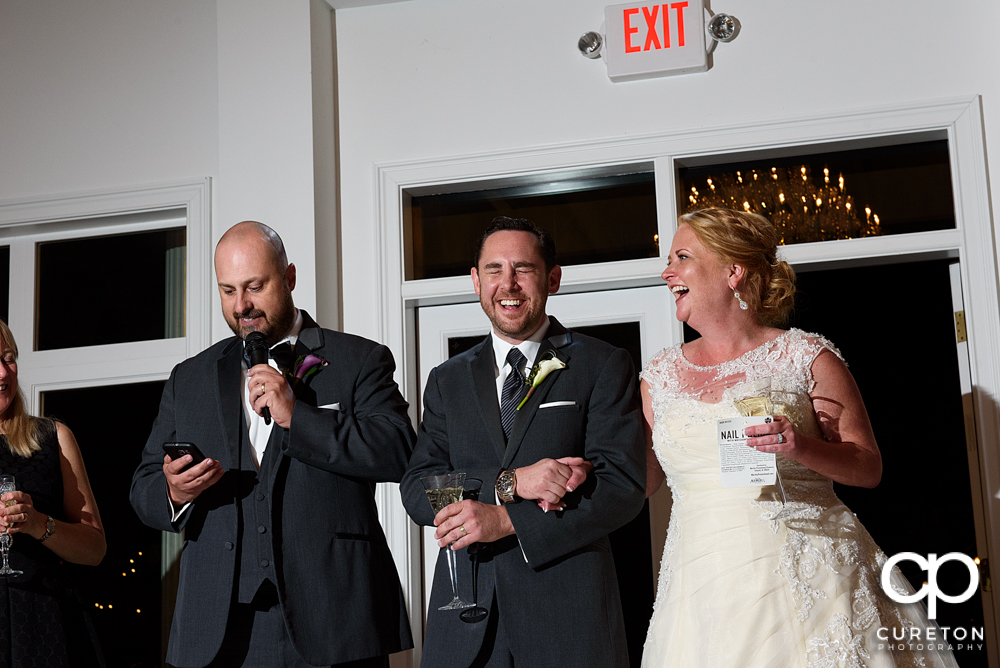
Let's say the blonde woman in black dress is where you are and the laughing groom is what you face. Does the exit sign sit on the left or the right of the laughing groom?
left

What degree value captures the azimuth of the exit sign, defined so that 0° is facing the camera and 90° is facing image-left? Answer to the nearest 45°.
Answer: approximately 0°

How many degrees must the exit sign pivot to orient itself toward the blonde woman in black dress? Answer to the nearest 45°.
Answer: approximately 45° to its right

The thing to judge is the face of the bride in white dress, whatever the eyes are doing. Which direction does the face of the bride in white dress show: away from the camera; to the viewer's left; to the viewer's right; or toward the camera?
to the viewer's left
